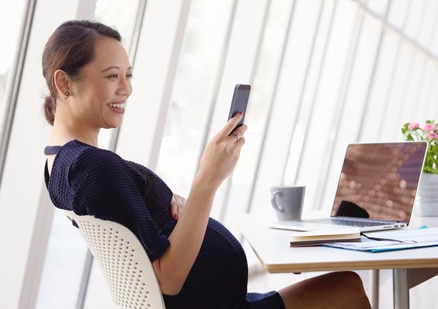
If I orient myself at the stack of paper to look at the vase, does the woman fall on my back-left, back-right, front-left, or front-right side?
back-left

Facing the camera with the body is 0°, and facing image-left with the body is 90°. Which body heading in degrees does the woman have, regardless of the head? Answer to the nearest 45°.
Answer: approximately 270°

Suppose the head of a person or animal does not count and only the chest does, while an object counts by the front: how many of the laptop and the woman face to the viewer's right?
1

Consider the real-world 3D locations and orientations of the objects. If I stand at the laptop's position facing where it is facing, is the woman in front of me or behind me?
in front

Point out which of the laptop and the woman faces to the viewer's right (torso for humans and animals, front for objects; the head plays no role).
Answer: the woman

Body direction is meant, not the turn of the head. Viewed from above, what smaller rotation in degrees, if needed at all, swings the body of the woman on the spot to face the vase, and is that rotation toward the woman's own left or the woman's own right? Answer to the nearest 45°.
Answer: approximately 45° to the woman's own left
